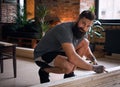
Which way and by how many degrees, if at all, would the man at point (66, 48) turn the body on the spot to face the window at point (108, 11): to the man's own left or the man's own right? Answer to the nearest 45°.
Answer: approximately 90° to the man's own left

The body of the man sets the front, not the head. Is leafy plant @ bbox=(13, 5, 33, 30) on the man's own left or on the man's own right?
on the man's own left

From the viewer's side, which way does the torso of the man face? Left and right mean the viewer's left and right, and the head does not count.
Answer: facing to the right of the viewer

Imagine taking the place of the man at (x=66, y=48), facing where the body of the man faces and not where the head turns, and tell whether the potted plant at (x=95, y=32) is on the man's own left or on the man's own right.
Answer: on the man's own left

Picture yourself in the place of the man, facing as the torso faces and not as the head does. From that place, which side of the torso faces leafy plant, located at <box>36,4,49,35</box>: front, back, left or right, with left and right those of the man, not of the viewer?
left
